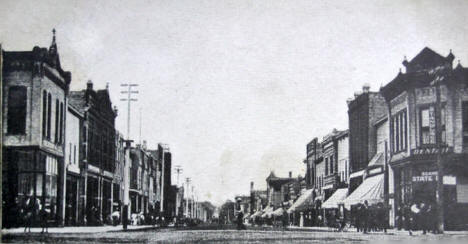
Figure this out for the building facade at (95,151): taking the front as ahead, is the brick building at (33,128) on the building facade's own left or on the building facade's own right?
on the building facade's own right

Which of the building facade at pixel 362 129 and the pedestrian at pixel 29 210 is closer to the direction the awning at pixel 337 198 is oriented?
the pedestrian

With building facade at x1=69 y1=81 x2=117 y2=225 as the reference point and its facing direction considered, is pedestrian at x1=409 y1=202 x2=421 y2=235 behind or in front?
in front

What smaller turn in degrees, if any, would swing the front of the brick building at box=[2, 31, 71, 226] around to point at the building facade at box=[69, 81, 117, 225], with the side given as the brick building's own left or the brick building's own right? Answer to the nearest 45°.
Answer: approximately 135° to the brick building's own left

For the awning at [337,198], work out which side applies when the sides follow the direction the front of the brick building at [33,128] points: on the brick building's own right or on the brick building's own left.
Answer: on the brick building's own left

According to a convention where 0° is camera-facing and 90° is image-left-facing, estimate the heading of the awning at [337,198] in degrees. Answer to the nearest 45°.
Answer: approximately 45°

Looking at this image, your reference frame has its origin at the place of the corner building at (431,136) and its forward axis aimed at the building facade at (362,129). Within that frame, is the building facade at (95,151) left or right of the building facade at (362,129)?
left

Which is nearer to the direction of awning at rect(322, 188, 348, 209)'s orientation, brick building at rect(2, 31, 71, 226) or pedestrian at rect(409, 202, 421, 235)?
the brick building

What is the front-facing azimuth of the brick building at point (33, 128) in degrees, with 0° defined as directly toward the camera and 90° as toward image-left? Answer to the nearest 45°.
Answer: approximately 315°

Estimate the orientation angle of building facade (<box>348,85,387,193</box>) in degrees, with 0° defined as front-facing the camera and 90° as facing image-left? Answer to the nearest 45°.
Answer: approximately 45°

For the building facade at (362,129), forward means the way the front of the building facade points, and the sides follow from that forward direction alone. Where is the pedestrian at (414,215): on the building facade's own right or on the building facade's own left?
on the building facade's own left
